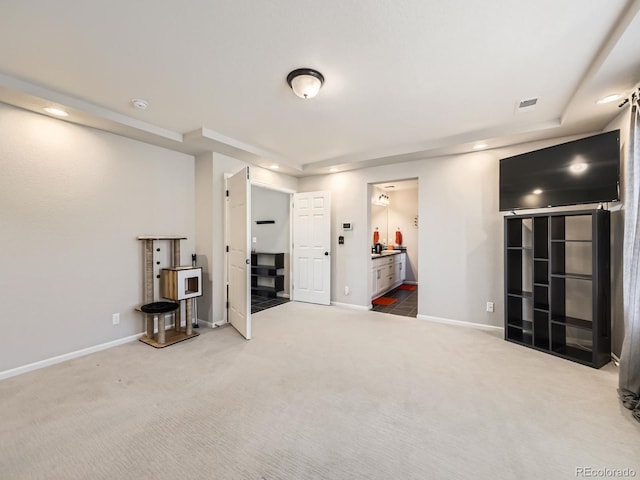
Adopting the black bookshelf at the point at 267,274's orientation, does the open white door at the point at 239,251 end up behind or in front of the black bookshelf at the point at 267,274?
in front

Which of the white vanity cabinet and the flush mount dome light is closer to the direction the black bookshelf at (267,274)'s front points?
the flush mount dome light

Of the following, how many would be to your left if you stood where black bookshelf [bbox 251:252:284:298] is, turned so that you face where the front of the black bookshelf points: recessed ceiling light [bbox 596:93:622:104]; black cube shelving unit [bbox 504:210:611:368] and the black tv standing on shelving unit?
3

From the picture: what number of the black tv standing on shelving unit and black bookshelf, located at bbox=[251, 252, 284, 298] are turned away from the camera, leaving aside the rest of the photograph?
0

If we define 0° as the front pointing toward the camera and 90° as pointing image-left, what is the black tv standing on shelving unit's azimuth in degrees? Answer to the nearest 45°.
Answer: approximately 45°

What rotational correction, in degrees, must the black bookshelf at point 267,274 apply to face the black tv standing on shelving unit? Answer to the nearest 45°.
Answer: approximately 90° to its left

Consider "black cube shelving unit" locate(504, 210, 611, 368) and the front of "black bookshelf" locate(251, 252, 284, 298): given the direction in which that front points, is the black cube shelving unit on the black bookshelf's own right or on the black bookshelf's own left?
on the black bookshelf's own left

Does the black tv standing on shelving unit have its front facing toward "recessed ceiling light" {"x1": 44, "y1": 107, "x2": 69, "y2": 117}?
yes

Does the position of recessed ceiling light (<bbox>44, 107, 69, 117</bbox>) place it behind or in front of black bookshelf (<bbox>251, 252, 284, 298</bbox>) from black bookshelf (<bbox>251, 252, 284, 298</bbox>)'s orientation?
in front

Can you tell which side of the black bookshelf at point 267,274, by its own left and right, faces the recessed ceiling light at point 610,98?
left

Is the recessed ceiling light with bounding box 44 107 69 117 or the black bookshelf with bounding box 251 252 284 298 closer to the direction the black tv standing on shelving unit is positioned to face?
the recessed ceiling light

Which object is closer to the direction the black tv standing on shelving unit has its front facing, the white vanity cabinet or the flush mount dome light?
the flush mount dome light

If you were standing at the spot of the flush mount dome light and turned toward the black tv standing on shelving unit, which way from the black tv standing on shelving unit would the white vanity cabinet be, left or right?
left

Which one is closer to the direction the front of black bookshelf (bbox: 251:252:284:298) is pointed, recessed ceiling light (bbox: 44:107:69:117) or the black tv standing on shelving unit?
the recessed ceiling light

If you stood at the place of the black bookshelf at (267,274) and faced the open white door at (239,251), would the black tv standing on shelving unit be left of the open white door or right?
left

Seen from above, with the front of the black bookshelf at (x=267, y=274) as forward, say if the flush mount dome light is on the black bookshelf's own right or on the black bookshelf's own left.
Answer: on the black bookshelf's own left
